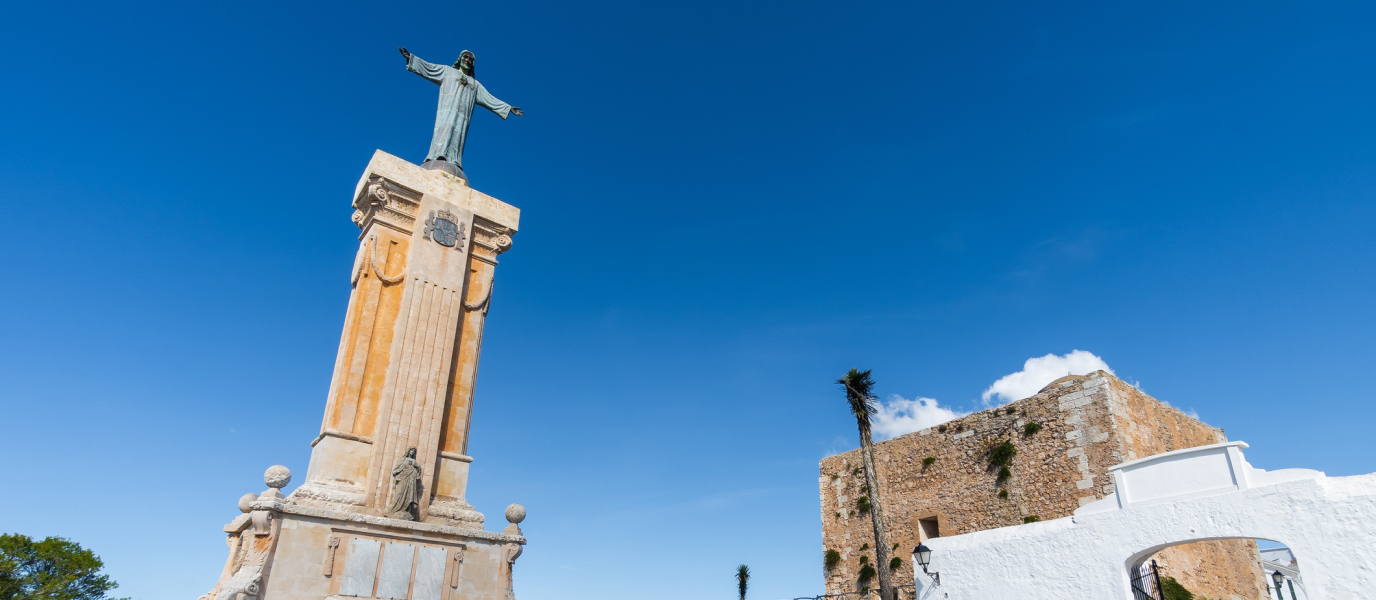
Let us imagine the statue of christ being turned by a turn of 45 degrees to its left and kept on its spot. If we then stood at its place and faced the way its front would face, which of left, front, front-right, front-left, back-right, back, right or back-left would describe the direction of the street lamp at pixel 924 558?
front-left

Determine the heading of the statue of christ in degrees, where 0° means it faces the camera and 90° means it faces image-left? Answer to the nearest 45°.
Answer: approximately 0°

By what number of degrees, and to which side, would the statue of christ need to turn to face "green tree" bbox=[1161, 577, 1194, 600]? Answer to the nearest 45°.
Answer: approximately 90° to its left

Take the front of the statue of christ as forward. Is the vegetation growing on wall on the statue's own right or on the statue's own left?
on the statue's own left

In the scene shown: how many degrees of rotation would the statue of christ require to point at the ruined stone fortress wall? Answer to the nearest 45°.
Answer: approximately 90° to its left
